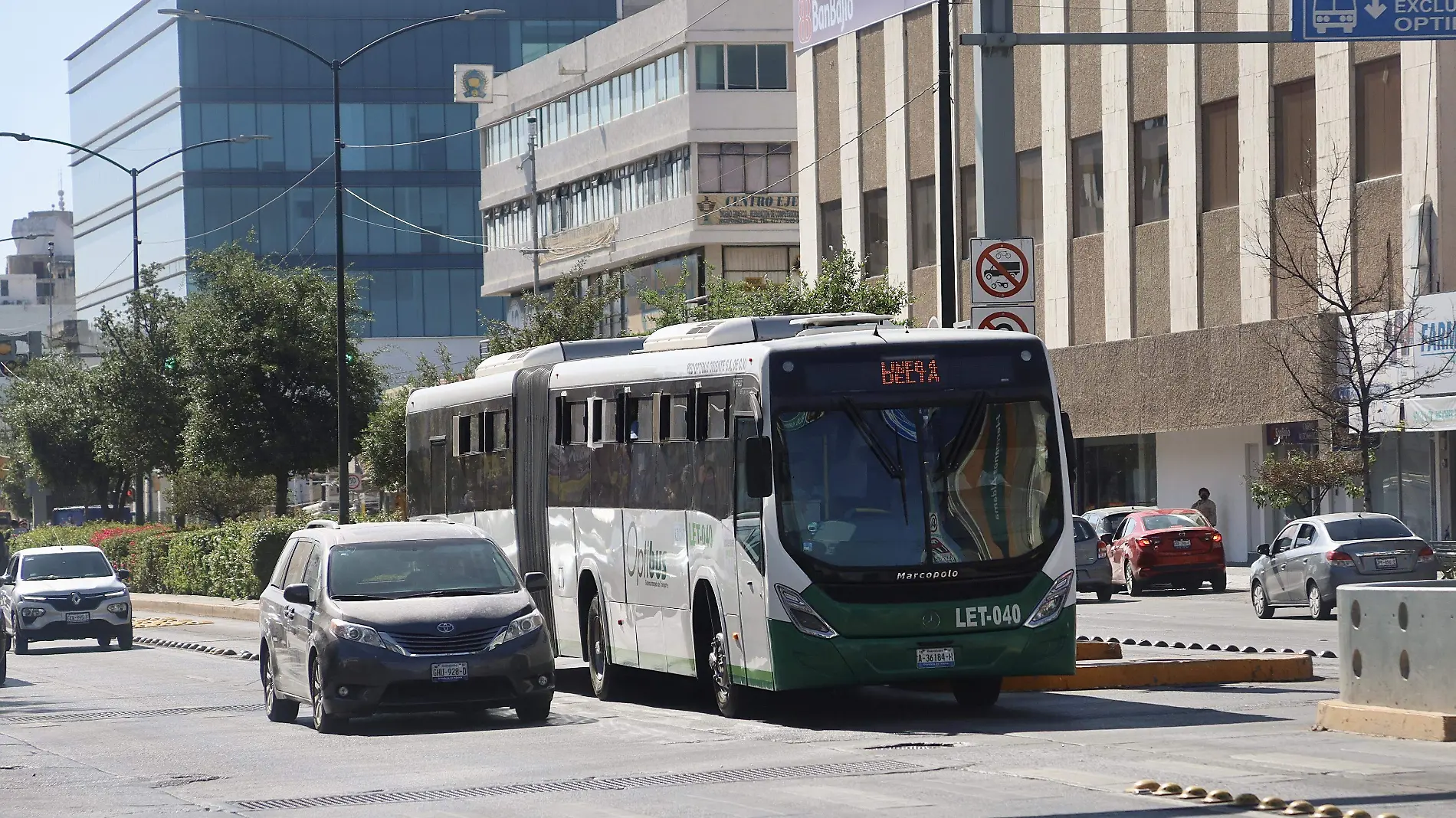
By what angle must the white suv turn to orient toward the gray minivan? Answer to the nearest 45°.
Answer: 0° — it already faces it

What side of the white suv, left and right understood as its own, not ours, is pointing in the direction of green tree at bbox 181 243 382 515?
back

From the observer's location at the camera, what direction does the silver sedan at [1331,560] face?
facing away from the viewer and to the left of the viewer

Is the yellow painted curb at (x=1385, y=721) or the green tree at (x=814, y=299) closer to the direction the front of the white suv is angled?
the yellow painted curb

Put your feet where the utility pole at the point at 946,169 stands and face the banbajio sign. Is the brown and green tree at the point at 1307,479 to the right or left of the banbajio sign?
right

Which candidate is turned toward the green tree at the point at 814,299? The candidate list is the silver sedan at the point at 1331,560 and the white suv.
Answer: the silver sedan

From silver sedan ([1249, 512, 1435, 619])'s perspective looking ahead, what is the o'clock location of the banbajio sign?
The banbajio sign is roughly at 12 o'clock from the silver sedan.

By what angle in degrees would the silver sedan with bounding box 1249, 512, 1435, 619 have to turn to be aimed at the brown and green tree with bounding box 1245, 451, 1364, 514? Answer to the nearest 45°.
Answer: approximately 45° to its right

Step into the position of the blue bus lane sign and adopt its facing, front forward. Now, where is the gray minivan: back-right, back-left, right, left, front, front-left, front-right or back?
front-right
